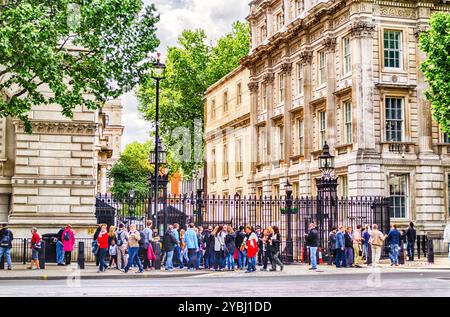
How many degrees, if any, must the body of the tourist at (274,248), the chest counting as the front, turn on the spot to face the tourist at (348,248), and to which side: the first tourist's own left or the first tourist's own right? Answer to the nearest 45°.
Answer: approximately 135° to the first tourist's own right

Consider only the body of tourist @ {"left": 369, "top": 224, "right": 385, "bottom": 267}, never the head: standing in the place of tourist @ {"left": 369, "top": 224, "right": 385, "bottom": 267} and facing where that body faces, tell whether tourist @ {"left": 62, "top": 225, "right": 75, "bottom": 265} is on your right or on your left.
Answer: on your left

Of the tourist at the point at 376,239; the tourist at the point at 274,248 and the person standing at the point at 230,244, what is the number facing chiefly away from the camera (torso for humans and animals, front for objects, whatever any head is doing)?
2

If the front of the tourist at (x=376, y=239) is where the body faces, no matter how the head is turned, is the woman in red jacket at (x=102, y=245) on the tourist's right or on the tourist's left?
on the tourist's left

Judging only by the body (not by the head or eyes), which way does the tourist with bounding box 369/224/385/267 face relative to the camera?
away from the camera
